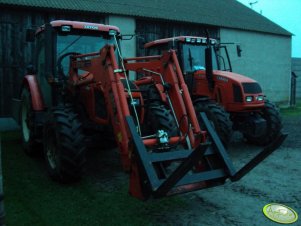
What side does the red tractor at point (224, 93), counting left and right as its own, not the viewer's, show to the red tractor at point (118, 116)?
right

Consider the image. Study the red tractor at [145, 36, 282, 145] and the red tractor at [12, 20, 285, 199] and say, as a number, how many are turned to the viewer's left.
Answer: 0

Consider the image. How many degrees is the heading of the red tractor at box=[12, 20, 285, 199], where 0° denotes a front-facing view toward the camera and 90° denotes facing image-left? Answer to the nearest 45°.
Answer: approximately 315°

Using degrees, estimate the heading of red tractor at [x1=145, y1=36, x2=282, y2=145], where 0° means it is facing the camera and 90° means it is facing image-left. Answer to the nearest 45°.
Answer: approximately 315°

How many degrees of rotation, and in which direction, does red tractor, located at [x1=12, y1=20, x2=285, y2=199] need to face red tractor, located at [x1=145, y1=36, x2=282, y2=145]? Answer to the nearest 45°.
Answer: approximately 90° to its left
